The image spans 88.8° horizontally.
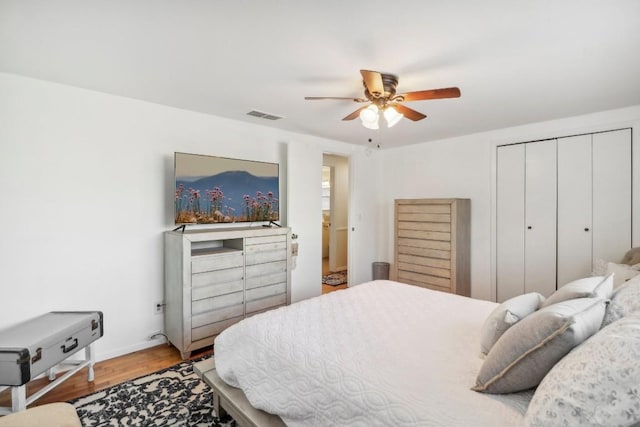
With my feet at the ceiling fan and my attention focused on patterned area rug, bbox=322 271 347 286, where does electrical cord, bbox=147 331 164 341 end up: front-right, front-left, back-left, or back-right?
front-left

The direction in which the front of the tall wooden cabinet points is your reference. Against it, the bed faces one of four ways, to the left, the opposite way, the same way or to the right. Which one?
to the right

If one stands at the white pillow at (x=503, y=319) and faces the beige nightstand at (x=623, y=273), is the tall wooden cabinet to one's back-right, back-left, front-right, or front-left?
front-left

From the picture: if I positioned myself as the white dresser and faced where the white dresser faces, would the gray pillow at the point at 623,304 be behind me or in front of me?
in front

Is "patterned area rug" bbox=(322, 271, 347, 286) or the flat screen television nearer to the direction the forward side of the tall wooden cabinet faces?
the flat screen television

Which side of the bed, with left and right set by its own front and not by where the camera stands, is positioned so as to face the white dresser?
front

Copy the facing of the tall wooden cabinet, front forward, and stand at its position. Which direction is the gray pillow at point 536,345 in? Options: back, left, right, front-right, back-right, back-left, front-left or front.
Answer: front-left

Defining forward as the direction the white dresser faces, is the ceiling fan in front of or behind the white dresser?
in front

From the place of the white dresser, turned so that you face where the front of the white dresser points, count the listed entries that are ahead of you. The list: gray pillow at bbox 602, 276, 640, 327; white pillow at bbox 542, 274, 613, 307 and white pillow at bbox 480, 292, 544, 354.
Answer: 3

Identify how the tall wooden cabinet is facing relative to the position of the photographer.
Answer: facing the viewer and to the left of the viewer

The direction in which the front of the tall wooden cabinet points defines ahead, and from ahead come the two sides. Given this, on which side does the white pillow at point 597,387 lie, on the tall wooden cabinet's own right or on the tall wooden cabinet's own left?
on the tall wooden cabinet's own left

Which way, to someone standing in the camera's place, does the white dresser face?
facing the viewer and to the right of the viewer

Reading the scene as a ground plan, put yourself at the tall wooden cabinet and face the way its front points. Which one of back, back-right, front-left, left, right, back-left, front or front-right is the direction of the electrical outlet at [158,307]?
front

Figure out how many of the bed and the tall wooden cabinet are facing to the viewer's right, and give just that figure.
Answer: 0

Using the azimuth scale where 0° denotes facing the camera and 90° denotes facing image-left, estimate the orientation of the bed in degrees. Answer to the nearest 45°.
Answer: approximately 135°

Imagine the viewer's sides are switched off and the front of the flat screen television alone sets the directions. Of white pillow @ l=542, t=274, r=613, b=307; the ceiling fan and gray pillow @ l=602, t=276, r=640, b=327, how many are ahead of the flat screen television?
3

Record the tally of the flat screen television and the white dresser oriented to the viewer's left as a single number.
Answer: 0

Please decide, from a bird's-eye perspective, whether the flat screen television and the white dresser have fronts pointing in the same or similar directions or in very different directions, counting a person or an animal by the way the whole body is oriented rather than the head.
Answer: same or similar directions

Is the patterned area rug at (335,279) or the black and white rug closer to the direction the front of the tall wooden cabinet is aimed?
the black and white rug

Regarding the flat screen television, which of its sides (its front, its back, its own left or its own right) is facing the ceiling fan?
front
